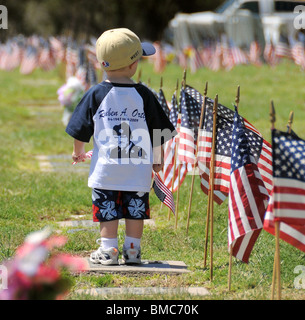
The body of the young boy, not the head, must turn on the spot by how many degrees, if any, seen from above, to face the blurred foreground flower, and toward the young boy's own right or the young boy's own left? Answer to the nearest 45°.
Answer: approximately 180°

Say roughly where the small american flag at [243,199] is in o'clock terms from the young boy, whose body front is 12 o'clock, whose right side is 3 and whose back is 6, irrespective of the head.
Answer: The small american flag is roughly at 4 o'clock from the young boy.

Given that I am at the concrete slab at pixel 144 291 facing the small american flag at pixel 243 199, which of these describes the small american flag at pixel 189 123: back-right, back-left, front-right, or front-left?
front-left

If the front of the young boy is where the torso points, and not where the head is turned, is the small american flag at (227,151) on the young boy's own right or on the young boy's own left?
on the young boy's own right

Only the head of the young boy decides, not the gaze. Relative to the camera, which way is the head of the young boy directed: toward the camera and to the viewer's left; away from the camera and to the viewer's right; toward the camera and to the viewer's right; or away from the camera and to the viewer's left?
away from the camera and to the viewer's right

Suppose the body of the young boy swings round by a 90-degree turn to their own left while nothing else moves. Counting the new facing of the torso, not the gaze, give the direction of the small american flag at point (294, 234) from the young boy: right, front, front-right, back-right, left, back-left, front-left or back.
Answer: back-left

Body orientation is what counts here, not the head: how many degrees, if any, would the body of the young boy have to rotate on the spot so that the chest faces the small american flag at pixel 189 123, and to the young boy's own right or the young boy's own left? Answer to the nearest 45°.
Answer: approximately 45° to the young boy's own right

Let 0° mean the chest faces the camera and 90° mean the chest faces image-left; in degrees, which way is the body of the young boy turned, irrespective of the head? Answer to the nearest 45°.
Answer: approximately 180°
